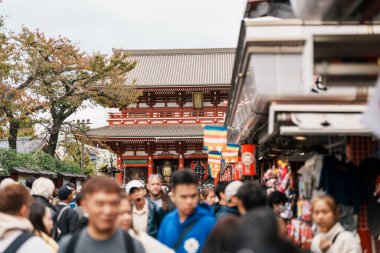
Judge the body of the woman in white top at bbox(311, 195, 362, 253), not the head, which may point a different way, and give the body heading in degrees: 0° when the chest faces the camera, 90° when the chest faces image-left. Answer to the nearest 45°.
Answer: approximately 45°

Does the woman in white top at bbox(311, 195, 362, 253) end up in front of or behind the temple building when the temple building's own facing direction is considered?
in front

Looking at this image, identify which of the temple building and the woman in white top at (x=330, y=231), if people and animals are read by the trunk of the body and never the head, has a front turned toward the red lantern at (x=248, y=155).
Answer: the temple building

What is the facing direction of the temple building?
toward the camera

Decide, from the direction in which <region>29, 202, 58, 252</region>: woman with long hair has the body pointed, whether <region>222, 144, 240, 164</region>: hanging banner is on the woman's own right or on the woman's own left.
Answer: on the woman's own left

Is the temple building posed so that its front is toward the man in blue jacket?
yes

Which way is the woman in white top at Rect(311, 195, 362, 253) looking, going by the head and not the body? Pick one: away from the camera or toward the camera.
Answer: toward the camera

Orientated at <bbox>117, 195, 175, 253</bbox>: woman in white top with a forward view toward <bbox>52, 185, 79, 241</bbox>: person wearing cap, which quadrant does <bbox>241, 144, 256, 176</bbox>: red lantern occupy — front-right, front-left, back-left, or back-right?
front-right

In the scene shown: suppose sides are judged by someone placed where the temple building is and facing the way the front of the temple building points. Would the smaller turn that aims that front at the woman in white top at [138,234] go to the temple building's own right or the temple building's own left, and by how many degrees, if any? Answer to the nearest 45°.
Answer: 0° — it already faces them
